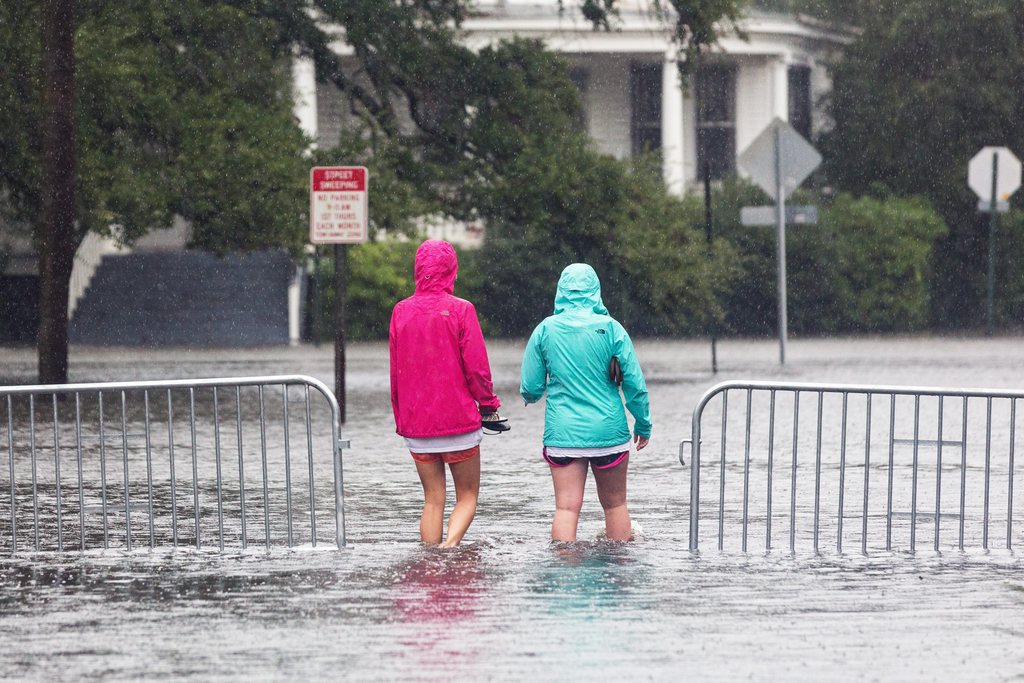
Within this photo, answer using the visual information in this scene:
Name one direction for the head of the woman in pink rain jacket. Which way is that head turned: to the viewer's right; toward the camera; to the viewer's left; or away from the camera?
away from the camera

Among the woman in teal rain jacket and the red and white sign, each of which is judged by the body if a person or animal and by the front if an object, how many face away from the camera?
1

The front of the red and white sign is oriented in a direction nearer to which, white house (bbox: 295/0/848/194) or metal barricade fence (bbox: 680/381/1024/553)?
the metal barricade fence

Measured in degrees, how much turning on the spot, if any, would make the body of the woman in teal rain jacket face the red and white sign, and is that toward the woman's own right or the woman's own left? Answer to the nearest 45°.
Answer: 0° — they already face it

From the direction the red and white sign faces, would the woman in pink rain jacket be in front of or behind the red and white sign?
in front

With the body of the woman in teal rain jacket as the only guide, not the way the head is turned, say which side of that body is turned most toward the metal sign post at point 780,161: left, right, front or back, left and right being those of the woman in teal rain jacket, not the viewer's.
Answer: front

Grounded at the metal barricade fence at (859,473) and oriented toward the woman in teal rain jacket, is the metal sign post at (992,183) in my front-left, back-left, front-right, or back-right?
back-right

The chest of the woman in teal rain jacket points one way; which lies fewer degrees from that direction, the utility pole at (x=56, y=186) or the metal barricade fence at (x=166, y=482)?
the utility pole

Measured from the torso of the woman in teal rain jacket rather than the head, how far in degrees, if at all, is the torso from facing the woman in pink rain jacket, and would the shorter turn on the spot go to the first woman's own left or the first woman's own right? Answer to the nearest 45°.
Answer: approximately 90° to the first woman's own left

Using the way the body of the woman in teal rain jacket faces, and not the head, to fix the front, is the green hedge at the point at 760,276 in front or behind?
in front

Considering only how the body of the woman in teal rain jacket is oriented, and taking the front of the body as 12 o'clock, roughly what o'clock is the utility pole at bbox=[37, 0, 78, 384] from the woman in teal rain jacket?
The utility pole is roughly at 11 o'clock from the woman in teal rain jacket.

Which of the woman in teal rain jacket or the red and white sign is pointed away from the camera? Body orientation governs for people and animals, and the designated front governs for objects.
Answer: the woman in teal rain jacket

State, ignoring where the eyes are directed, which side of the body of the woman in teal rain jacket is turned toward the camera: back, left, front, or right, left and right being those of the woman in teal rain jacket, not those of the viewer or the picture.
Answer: back

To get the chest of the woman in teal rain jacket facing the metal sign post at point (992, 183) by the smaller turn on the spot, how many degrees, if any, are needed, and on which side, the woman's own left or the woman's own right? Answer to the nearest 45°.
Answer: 0° — they already face it

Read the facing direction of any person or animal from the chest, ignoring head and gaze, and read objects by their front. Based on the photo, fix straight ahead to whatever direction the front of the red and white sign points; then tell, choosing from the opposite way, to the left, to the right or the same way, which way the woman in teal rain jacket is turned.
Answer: the opposite way

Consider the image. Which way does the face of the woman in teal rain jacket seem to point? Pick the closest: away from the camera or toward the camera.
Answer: away from the camera

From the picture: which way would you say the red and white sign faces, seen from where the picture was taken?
facing the viewer

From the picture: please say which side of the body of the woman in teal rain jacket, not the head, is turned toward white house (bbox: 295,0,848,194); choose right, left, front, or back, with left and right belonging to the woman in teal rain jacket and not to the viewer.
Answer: front
